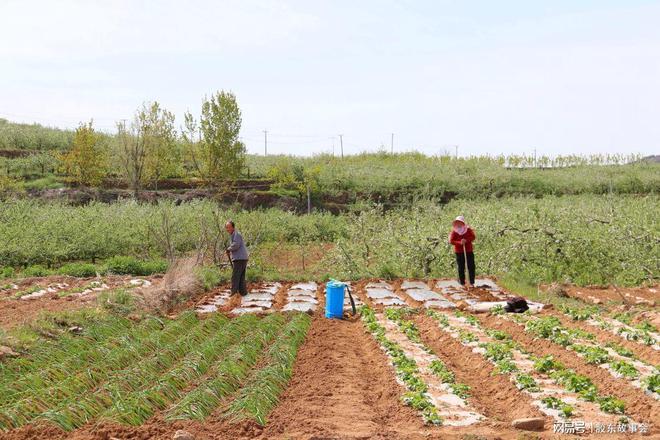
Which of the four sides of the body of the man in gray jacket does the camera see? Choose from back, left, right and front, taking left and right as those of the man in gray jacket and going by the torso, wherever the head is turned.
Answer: left

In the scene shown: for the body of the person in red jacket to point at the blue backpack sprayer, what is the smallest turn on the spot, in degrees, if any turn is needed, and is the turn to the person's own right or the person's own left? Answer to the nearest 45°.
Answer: approximately 45° to the person's own right

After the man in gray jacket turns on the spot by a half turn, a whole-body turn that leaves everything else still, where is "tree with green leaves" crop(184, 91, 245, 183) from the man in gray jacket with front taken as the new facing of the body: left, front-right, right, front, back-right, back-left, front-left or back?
left

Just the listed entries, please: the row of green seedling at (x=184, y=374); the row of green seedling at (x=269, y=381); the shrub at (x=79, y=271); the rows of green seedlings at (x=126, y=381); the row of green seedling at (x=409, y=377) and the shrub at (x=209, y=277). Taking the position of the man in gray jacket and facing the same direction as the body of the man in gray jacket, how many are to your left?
4

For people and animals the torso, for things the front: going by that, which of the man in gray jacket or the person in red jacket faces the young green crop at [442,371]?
the person in red jacket

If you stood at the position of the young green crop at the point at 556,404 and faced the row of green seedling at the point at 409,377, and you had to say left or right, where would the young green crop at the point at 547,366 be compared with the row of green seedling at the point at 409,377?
right

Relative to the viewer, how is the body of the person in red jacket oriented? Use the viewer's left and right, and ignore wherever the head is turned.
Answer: facing the viewer

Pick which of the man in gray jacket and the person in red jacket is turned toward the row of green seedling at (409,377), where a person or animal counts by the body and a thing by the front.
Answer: the person in red jacket

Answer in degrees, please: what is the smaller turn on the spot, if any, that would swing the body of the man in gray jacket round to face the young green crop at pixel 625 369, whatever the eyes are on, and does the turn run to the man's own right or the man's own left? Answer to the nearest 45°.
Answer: approximately 135° to the man's own left

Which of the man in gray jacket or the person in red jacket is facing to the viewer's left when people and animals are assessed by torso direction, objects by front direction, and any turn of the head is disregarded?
the man in gray jacket

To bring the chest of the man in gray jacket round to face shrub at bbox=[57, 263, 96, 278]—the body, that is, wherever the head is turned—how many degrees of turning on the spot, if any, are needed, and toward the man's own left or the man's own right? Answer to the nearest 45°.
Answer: approximately 45° to the man's own right

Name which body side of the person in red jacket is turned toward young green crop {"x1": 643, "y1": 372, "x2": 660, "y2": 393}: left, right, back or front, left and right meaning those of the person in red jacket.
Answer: front

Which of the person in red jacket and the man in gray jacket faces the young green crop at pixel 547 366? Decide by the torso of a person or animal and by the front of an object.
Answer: the person in red jacket

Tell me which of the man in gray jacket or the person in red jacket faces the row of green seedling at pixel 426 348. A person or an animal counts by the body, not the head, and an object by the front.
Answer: the person in red jacket

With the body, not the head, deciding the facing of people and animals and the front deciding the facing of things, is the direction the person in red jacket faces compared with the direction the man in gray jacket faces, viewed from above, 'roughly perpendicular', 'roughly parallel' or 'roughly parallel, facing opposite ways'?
roughly perpendicular

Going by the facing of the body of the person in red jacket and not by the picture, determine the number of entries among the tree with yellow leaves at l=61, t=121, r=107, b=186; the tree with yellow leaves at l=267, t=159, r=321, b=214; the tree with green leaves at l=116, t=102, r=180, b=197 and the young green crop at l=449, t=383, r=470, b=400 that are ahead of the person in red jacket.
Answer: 1

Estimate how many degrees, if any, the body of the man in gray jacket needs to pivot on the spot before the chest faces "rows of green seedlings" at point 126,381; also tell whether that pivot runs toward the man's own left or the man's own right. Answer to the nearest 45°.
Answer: approximately 90° to the man's own left

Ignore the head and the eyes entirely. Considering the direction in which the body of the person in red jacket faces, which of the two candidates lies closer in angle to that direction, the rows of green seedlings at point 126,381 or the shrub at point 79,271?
the rows of green seedlings

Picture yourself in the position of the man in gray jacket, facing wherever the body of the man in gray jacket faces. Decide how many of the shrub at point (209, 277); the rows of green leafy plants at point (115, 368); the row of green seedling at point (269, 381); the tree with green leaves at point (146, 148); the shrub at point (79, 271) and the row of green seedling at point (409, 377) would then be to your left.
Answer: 3

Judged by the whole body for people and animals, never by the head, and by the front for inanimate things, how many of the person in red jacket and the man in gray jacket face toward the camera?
1
